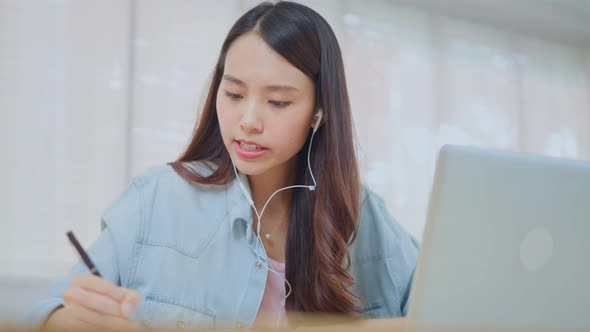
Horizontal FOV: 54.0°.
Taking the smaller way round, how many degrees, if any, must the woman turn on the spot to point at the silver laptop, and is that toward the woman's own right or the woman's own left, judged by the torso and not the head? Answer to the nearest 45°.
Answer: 0° — they already face it

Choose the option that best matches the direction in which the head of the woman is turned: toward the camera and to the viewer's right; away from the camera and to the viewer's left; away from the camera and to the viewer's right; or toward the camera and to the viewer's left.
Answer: toward the camera and to the viewer's left

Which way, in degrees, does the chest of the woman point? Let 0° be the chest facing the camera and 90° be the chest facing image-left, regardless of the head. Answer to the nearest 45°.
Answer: approximately 0°

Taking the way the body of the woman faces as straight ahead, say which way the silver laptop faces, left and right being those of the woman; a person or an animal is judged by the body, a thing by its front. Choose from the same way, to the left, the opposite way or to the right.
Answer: the opposite way

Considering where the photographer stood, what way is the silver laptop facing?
facing away from the viewer and to the left of the viewer

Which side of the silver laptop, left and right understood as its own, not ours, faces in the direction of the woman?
front

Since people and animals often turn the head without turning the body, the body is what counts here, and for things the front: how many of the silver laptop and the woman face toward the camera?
1
